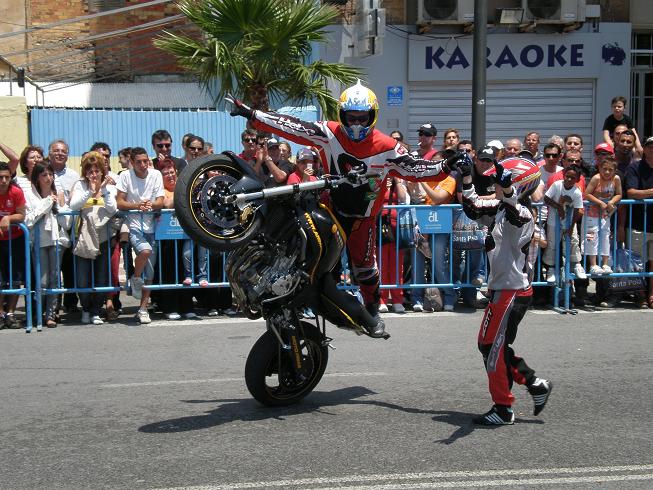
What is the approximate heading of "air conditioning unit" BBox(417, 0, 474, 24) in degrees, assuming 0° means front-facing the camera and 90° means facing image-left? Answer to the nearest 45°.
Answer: approximately 0°

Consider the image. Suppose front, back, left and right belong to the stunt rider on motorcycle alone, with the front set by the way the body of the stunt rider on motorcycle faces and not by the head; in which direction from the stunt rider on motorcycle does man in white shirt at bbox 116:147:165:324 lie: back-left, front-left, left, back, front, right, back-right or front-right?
back-right

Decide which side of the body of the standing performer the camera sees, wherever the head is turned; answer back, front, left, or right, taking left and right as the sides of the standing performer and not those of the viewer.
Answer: left

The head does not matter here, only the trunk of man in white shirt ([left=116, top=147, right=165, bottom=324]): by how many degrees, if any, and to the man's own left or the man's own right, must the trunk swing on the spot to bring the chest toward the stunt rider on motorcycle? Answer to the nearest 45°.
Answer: approximately 45° to the man's own left

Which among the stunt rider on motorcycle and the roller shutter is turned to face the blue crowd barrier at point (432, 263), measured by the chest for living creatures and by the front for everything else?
the roller shutter

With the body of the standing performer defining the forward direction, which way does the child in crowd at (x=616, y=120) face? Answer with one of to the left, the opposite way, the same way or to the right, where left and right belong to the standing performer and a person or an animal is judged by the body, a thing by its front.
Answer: to the left

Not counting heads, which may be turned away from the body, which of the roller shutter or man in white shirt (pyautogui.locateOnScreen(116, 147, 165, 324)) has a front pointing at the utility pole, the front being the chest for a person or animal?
the roller shutter

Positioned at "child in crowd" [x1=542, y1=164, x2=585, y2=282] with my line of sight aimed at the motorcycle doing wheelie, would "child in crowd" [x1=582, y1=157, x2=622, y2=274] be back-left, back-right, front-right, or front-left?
back-left

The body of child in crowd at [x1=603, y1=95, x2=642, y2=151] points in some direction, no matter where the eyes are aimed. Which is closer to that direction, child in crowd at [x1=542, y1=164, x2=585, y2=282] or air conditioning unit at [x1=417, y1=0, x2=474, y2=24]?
the child in crowd

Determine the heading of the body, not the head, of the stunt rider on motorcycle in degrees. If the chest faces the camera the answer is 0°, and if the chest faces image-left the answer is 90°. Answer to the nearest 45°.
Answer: approximately 0°
